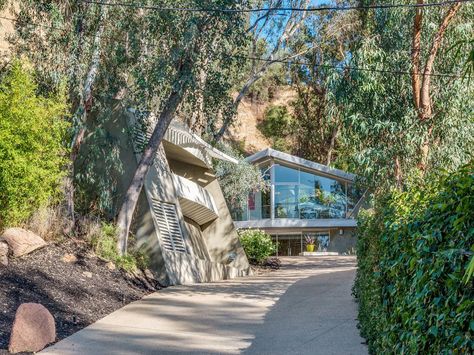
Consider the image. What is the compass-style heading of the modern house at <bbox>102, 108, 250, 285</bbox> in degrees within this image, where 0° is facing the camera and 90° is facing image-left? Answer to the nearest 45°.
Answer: approximately 315°

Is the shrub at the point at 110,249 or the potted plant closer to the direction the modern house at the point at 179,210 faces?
the shrub

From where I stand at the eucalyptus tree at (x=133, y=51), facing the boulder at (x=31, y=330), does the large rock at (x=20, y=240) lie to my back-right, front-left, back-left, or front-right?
front-right

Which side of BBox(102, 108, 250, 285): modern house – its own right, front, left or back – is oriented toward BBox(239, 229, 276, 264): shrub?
left

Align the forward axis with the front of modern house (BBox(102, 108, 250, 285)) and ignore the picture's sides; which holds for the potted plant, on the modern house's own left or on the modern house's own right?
on the modern house's own left

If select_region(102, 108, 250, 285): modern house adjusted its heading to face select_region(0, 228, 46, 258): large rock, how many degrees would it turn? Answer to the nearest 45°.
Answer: approximately 90° to its right

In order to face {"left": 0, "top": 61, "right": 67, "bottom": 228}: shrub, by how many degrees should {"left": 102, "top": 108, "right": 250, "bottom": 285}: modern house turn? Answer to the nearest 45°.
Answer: approximately 90° to its right

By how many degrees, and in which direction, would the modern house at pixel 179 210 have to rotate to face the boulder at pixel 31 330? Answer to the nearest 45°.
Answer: approximately 45° to its right

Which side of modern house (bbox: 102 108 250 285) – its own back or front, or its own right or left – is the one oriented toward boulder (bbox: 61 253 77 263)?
right
